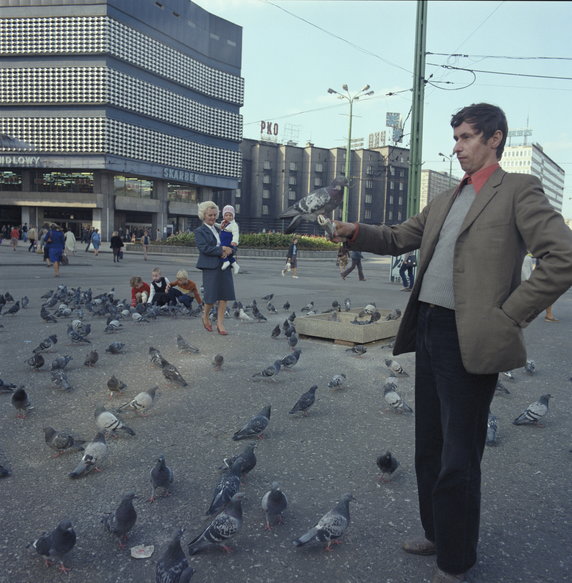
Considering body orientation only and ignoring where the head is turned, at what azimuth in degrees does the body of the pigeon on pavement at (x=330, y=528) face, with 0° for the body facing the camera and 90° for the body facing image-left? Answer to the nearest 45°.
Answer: approximately 270°

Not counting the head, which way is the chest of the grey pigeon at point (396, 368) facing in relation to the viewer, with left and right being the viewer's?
facing to the left of the viewer

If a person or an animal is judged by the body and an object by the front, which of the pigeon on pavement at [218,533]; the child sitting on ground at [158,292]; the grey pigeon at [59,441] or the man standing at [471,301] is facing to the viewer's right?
the pigeon on pavement

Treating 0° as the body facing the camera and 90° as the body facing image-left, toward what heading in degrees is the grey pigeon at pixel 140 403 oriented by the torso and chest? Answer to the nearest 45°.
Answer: approximately 270°

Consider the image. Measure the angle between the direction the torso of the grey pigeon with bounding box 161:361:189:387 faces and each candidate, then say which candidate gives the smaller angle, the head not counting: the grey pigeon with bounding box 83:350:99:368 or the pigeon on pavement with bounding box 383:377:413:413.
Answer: the grey pigeon

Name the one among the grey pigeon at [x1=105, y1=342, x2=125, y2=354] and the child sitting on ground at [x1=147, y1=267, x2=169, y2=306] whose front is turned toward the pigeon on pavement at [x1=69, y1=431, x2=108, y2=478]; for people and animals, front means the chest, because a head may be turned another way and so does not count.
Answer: the child sitting on ground

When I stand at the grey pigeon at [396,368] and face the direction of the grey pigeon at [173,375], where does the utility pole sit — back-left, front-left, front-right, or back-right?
back-right

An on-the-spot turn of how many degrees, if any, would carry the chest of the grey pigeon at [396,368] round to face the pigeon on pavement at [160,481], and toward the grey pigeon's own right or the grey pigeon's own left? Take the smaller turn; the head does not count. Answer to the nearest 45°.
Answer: approximately 90° to the grey pigeon's own left

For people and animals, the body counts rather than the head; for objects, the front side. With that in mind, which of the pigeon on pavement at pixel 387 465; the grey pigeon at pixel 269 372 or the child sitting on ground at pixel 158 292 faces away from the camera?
the pigeon on pavement

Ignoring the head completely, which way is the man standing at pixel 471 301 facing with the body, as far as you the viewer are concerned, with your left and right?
facing the viewer and to the left of the viewer

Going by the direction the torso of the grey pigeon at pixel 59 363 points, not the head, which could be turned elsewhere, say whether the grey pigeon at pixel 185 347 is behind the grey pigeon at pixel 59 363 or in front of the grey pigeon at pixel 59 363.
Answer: in front

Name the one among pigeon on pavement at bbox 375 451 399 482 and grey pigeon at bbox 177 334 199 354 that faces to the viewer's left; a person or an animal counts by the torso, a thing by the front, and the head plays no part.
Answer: the grey pigeon
